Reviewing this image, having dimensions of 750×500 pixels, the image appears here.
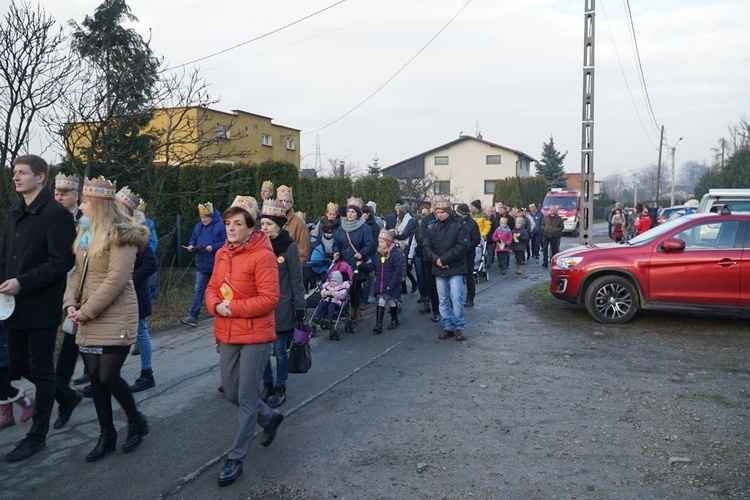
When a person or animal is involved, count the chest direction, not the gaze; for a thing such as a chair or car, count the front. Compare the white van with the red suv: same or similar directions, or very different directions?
same or similar directions

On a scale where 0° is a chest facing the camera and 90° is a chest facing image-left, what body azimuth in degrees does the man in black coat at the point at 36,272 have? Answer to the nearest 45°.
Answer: approximately 45°

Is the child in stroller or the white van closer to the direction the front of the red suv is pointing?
the child in stroller

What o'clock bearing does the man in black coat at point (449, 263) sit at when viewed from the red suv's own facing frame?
The man in black coat is roughly at 11 o'clock from the red suv.

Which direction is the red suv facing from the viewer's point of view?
to the viewer's left

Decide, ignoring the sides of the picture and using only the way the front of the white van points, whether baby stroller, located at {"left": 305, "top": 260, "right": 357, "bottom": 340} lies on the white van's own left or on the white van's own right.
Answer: on the white van's own left

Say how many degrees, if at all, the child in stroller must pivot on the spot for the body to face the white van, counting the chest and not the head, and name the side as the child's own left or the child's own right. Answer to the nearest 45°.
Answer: approximately 180°

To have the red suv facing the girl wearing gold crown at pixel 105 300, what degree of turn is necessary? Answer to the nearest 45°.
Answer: approximately 45° to its left

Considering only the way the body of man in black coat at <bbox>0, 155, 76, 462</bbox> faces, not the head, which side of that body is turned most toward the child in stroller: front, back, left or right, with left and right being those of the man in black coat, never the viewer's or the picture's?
back

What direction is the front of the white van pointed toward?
to the viewer's left
